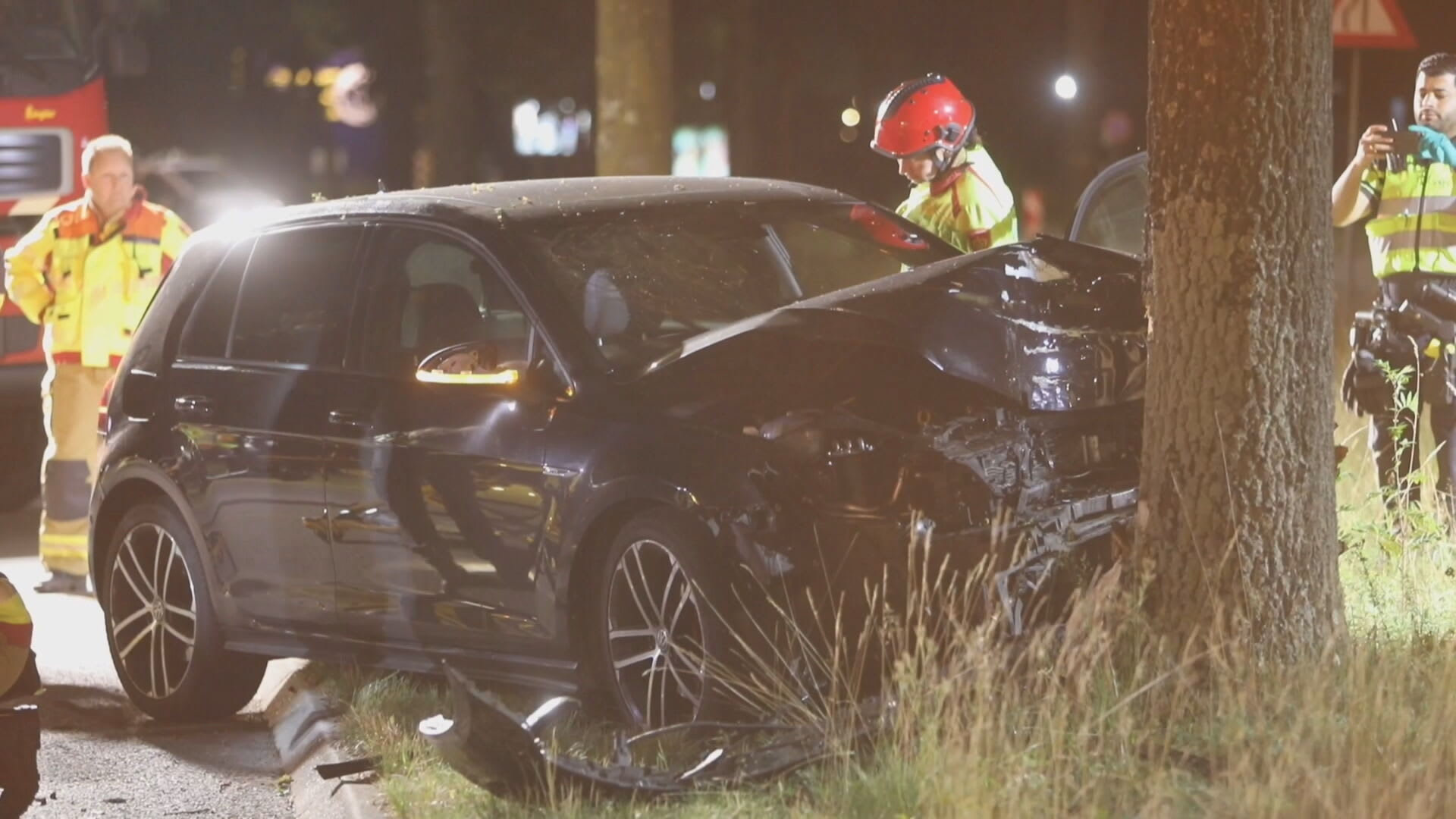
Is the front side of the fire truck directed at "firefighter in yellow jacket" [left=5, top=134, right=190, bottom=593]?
yes

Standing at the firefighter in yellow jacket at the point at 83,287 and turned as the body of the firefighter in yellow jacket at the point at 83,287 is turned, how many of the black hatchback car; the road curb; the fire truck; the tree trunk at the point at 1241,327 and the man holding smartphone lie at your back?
1

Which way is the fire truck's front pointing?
toward the camera

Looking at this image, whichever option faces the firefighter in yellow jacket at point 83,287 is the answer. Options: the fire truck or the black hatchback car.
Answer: the fire truck

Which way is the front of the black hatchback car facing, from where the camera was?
facing the viewer and to the right of the viewer

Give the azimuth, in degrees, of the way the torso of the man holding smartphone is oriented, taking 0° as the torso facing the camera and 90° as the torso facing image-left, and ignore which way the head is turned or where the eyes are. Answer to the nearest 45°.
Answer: approximately 45°

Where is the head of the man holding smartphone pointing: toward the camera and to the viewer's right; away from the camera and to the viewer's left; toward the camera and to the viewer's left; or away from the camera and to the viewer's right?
toward the camera and to the viewer's left
